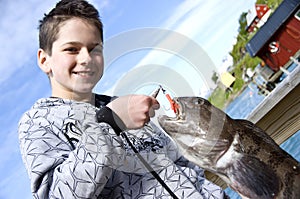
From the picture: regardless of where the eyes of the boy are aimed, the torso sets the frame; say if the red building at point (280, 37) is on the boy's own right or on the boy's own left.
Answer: on the boy's own left

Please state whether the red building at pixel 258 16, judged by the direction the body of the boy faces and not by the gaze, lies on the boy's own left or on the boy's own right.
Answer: on the boy's own left
